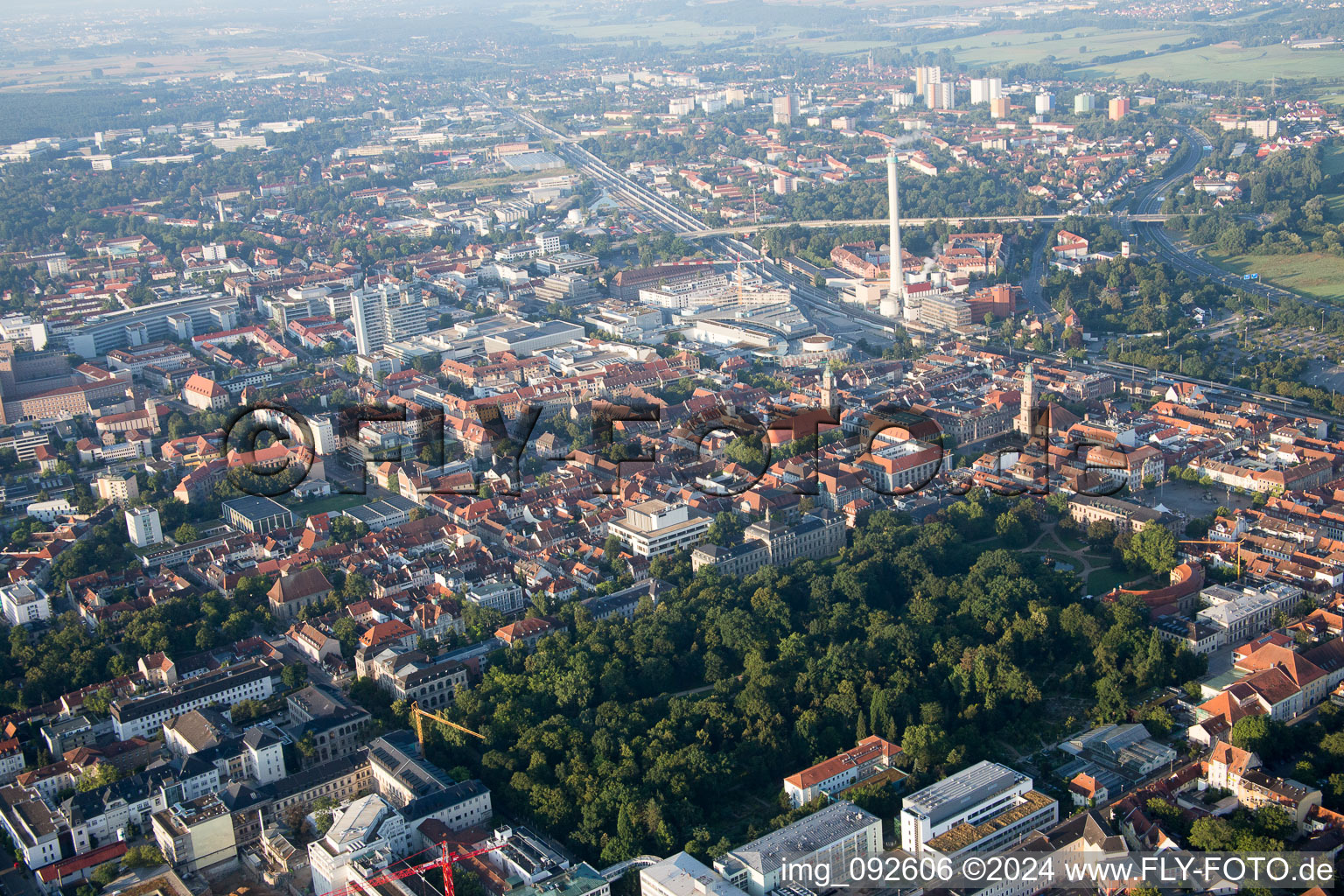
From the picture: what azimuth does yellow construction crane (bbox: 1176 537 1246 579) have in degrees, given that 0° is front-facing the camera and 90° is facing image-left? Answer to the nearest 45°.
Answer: approximately 90°

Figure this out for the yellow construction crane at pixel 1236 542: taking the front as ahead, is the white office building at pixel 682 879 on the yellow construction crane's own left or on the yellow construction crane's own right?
on the yellow construction crane's own left

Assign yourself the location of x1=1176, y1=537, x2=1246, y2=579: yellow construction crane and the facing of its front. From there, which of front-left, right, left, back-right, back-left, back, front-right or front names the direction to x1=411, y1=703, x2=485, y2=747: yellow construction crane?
front-left

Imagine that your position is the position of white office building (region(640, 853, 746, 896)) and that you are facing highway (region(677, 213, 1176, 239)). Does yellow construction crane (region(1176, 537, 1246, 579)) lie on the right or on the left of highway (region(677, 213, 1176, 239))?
right

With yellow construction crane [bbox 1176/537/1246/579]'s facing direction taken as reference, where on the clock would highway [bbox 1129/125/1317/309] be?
The highway is roughly at 3 o'clock from the yellow construction crane.

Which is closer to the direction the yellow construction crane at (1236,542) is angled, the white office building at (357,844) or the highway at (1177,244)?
the white office building

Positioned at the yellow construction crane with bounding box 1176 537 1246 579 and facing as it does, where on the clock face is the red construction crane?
The red construction crane is roughly at 10 o'clock from the yellow construction crane.

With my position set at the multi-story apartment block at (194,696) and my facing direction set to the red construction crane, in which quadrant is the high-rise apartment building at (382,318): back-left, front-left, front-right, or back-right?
back-left

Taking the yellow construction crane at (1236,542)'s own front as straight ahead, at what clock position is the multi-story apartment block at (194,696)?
The multi-story apartment block is roughly at 11 o'clock from the yellow construction crane.

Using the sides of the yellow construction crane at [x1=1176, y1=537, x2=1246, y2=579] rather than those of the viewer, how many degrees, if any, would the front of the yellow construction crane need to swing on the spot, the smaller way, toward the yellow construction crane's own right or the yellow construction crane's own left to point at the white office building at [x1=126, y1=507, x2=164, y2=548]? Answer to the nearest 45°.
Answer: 0° — it already faces it

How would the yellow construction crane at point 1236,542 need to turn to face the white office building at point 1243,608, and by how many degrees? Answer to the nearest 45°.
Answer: approximately 90° to its left

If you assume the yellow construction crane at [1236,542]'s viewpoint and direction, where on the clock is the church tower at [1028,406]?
The church tower is roughly at 2 o'clock from the yellow construction crane.

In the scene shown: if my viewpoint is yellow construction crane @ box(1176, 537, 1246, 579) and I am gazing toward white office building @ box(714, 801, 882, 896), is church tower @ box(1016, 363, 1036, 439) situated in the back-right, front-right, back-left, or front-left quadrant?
back-right

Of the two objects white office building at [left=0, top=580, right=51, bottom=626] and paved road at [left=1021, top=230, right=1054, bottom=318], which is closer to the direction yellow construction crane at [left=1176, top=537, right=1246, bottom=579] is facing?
the white office building
